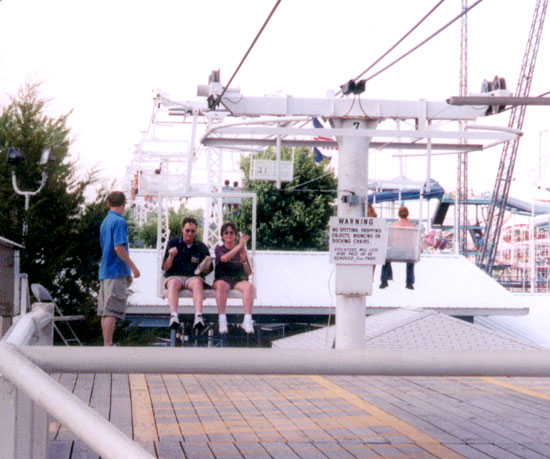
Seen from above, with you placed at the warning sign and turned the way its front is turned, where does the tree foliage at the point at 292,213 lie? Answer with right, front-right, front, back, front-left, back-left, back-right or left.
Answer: back

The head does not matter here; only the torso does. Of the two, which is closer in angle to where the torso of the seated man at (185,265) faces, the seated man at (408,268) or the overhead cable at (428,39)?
the overhead cable

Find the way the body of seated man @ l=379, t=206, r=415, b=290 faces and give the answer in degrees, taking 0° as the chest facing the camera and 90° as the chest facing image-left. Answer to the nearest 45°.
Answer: approximately 180°

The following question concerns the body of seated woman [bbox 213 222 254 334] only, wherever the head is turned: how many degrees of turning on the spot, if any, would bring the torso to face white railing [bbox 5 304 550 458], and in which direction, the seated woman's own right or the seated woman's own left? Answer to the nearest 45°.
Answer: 0° — they already face it

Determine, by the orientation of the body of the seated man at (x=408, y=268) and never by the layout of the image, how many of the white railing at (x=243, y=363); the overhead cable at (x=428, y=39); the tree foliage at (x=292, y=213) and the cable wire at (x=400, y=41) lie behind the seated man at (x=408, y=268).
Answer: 3

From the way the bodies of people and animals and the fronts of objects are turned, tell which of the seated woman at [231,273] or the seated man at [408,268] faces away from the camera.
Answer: the seated man

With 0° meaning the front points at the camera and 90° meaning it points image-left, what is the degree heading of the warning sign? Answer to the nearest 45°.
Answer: approximately 0°

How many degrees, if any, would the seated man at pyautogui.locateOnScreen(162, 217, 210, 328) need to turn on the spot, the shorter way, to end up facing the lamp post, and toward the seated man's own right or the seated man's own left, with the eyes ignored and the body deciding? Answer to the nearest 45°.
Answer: approximately 135° to the seated man's own right

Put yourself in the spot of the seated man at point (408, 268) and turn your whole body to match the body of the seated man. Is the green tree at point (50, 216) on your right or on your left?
on your left

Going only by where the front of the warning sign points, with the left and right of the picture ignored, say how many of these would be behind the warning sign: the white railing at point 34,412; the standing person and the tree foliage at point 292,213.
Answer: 1
